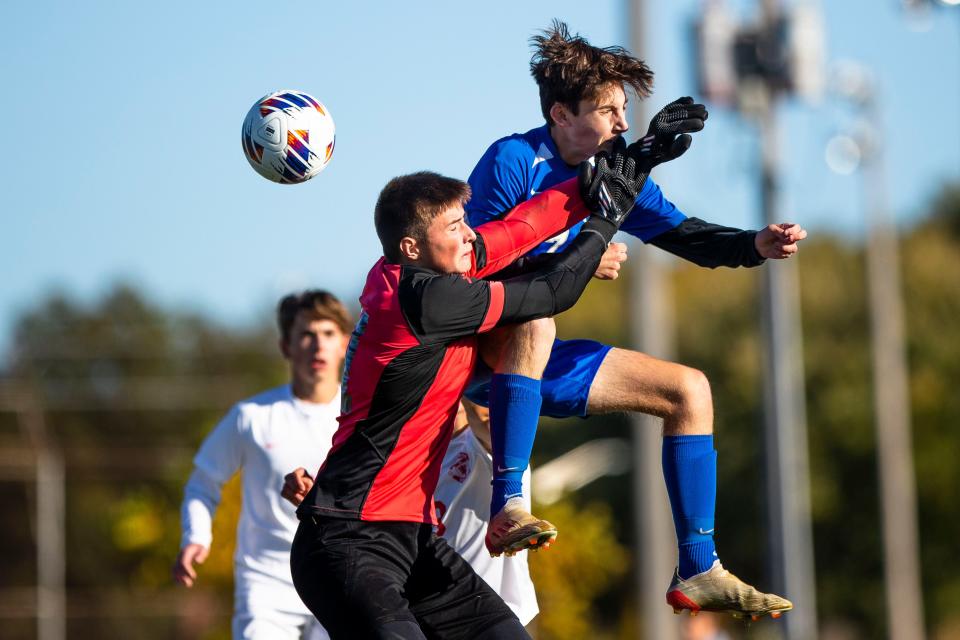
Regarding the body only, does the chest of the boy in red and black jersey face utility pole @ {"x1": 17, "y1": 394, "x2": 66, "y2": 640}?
no

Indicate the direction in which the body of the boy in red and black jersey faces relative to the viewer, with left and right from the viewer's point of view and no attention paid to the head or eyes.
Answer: facing to the right of the viewer

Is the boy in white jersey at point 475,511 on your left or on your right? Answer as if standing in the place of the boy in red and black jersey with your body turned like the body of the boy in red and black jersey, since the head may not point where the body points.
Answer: on your left

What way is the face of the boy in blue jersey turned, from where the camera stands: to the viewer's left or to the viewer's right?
to the viewer's right

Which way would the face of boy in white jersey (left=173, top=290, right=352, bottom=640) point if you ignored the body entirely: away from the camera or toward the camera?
toward the camera

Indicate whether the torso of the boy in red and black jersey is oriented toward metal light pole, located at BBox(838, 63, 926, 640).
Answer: no

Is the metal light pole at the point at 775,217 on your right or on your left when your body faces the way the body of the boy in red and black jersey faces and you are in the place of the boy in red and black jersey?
on your left

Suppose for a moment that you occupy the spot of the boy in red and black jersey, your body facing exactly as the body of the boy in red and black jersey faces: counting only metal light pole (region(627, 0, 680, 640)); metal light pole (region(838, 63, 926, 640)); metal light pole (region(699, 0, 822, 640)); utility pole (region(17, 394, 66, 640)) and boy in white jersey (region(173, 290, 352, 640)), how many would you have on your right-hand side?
0

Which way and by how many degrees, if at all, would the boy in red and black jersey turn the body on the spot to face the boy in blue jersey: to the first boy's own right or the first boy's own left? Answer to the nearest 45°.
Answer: approximately 45° to the first boy's own left

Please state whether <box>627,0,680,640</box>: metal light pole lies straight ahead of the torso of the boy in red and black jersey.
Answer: no

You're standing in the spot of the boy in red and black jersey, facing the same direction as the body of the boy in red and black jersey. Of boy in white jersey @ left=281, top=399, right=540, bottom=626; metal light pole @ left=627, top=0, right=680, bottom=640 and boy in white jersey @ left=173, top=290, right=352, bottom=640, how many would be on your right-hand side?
0
